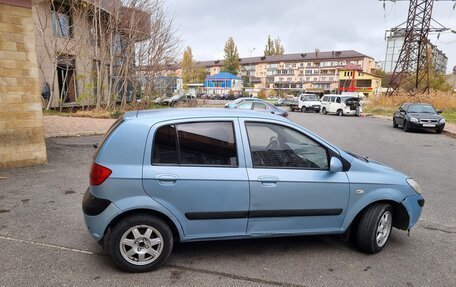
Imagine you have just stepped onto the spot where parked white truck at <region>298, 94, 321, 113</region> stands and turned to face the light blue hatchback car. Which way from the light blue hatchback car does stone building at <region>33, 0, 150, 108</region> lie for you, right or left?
right

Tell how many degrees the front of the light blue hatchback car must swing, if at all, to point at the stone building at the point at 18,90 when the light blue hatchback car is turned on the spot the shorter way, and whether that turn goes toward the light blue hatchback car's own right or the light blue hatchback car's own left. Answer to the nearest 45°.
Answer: approximately 135° to the light blue hatchback car's own left

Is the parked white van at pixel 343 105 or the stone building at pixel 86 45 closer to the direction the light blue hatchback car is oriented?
the parked white van

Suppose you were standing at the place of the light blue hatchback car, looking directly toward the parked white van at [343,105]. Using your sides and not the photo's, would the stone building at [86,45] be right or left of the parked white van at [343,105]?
left

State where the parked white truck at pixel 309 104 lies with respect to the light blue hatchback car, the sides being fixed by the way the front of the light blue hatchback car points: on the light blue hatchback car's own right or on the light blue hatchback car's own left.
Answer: on the light blue hatchback car's own left

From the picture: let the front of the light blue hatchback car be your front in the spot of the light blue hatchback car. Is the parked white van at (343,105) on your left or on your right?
on your left

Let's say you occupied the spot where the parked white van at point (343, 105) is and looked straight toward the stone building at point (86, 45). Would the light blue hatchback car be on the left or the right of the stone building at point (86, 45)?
left

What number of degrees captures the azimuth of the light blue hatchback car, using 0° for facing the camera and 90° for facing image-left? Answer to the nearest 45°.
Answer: approximately 270°

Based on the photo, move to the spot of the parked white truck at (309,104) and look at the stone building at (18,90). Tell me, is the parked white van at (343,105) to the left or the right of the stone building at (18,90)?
left

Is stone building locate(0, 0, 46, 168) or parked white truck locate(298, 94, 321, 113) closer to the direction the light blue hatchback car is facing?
the parked white truck

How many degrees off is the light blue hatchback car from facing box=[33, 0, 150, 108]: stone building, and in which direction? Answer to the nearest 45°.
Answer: approximately 135° to its left
